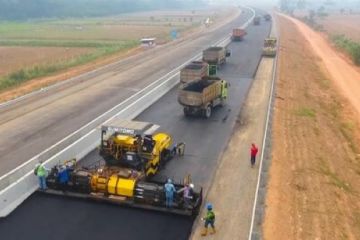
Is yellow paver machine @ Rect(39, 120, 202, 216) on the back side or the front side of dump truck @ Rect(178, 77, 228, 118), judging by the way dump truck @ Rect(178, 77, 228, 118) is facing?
on the back side

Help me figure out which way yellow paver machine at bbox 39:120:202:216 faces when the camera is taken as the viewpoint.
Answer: facing away from the viewer and to the right of the viewer

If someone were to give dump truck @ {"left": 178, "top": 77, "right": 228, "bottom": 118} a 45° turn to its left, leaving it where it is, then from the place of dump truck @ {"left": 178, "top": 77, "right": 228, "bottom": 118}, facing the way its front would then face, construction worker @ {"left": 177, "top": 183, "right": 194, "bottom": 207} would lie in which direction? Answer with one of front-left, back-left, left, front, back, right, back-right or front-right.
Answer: back

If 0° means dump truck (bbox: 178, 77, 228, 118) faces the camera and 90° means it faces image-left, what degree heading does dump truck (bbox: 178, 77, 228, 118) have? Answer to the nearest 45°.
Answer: approximately 225°

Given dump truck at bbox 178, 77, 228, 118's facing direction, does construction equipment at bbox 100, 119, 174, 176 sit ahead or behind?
behind

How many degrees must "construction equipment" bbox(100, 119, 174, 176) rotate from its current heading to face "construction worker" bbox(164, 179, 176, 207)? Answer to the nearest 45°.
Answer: approximately 90° to its right

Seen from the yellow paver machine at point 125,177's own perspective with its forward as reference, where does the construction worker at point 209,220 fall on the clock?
The construction worker is roughly at 3 o'clock from the yellow paver machine.

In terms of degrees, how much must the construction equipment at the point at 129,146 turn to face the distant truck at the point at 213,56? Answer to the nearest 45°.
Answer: approximately 45° to its left

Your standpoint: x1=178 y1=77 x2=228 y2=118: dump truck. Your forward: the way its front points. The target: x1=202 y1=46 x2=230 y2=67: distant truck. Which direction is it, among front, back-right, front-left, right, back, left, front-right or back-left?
front-left

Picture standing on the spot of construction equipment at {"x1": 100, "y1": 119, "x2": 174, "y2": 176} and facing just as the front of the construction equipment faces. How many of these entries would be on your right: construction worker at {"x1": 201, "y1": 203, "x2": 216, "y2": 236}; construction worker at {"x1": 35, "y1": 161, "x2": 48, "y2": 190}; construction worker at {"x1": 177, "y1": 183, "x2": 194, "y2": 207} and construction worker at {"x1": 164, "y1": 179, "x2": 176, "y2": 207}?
3
